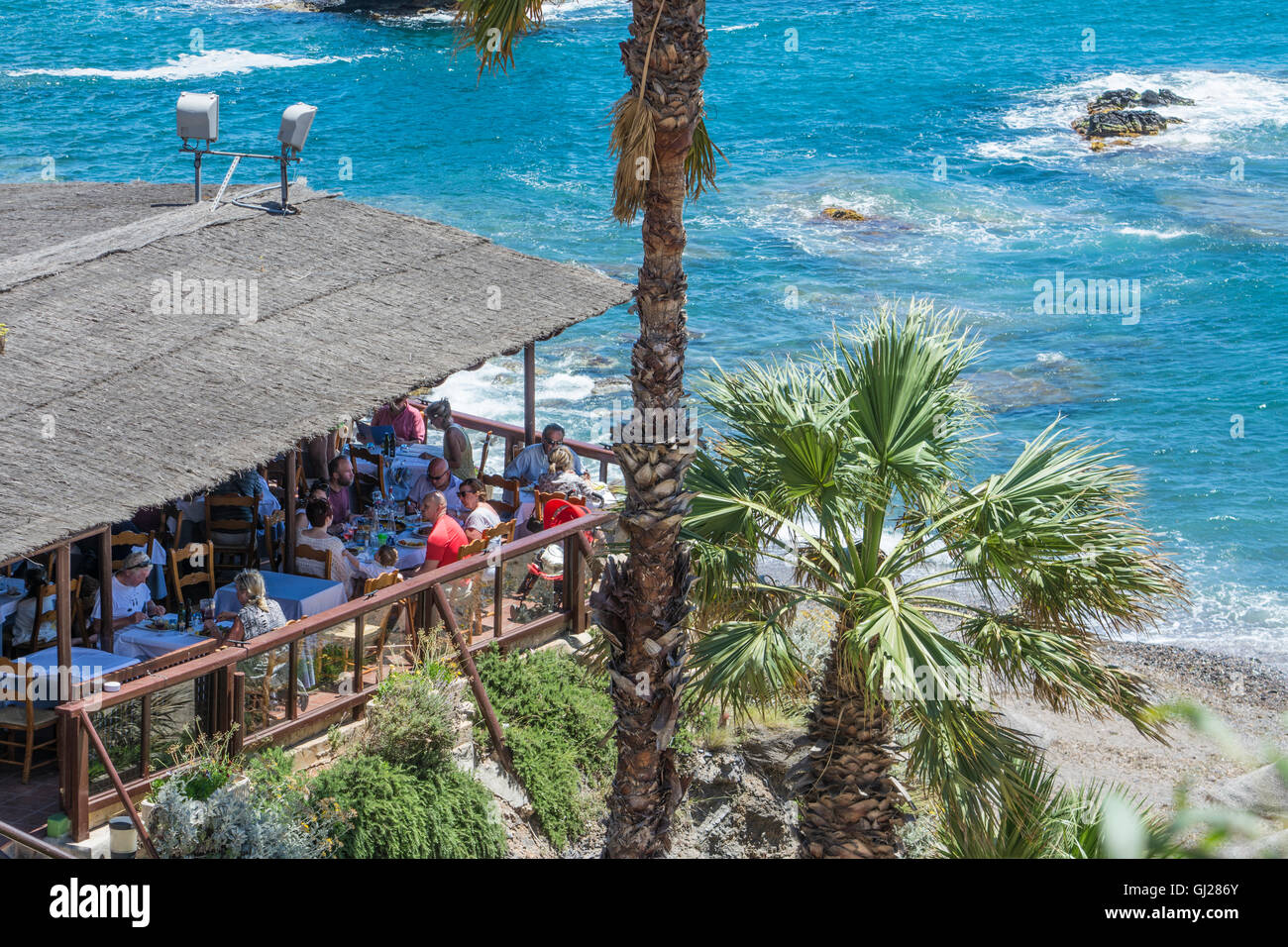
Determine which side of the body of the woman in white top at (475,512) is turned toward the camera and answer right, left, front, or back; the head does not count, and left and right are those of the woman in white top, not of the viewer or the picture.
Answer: left

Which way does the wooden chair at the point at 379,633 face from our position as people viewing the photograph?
facing away from the viewer and to the left of the viewer

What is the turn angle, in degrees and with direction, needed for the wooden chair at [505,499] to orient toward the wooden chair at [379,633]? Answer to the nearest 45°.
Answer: approximately 45° to its left

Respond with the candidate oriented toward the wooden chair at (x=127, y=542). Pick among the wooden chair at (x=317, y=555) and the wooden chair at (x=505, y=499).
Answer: the wooden chair at (x=505, y=499)

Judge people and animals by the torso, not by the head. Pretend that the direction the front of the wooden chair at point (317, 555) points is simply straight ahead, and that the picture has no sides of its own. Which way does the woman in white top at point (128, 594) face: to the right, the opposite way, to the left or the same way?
to the right
